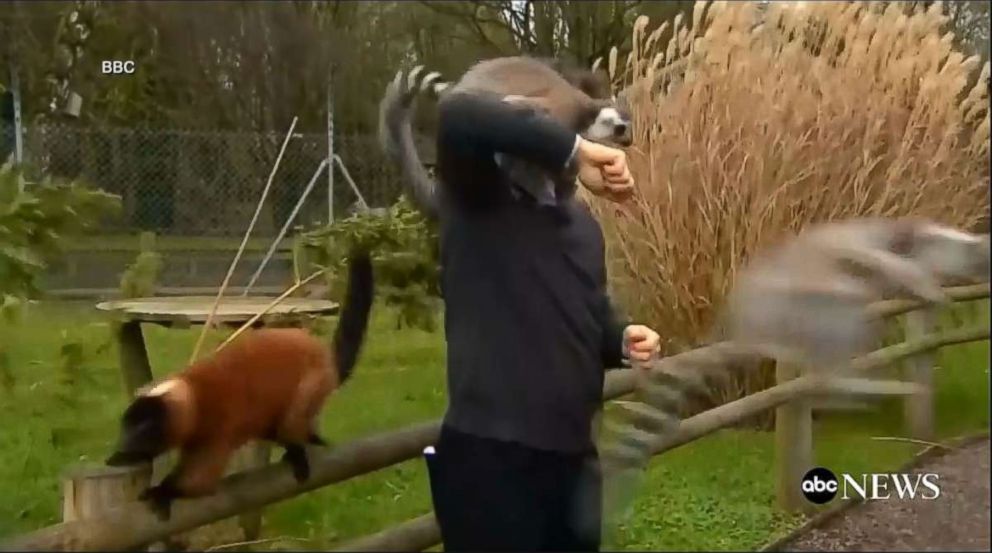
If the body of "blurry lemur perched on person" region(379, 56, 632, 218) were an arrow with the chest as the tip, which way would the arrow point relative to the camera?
to the viewer's right

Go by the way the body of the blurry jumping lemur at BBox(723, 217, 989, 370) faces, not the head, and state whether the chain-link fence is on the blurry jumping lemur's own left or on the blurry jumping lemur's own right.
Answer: on the blurry jumping lemur's own left

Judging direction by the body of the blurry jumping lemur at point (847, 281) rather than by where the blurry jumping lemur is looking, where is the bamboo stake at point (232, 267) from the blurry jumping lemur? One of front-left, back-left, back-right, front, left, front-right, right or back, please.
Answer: back-left

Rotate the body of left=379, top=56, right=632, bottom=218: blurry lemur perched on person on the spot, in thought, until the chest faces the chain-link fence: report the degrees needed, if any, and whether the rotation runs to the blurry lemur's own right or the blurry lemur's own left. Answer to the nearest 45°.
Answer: approximately 90° to the blurry lemur's own left

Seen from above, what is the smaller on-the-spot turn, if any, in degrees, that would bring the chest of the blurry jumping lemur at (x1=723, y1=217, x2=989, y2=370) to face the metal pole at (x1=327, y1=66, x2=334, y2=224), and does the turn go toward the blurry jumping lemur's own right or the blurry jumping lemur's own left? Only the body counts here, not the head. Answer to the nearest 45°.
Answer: approximately 135° to the blurry jumping lemur's own left

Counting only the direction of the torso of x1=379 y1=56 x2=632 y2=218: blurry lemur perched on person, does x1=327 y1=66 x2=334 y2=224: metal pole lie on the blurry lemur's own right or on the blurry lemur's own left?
on the blurry lemur's own left

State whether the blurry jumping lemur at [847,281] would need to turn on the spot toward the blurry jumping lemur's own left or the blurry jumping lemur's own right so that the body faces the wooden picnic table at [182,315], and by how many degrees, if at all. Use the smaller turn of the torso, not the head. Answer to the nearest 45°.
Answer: approximately 135° to the blurry jumping lemur's own left

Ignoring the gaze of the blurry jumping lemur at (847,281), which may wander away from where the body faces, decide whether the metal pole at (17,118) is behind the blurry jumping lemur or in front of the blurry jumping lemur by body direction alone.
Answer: behind

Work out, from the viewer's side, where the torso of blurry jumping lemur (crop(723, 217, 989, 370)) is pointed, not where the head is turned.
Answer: to the viewer's right

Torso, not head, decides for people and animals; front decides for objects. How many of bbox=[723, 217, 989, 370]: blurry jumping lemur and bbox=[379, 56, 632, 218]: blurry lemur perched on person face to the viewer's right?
2

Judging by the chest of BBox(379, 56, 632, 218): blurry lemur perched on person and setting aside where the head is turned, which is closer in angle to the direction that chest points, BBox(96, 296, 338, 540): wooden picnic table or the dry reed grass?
the dry reed grass

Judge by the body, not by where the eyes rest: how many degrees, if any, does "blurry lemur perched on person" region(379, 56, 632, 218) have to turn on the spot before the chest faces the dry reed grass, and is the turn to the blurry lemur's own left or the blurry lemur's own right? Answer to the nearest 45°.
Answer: approximately 90° to the blurry lemur's own left
